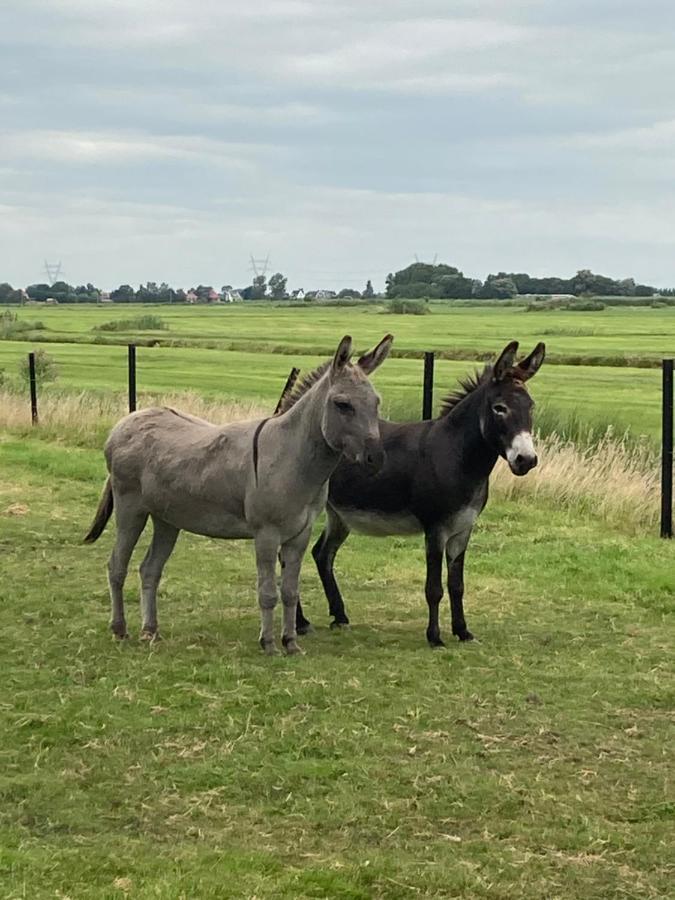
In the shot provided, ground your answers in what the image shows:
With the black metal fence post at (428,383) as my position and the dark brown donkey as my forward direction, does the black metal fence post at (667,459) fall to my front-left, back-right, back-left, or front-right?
front-left

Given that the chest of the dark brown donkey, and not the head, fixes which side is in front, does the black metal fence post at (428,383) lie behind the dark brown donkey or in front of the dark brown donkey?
behind

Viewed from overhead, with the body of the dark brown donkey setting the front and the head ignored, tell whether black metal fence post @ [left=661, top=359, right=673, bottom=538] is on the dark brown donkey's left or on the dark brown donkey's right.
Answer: on the dark brown donkey's left

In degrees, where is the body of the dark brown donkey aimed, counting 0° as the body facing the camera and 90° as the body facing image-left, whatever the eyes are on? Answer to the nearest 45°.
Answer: approximately 315°

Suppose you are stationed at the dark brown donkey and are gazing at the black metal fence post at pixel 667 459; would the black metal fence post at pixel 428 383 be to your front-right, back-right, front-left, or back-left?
front-left

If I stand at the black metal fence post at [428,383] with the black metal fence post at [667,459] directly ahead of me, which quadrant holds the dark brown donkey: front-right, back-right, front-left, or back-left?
front-right

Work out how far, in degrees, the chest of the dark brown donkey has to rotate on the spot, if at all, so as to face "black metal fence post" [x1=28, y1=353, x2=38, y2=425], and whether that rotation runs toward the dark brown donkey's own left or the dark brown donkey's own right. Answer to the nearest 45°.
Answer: approximately 180°
